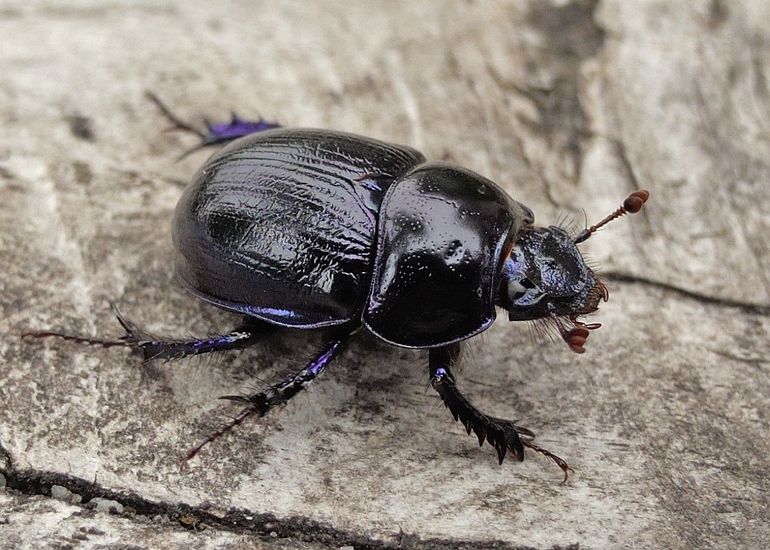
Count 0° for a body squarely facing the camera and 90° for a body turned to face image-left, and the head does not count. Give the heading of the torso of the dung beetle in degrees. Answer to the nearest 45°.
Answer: approximately 270°
